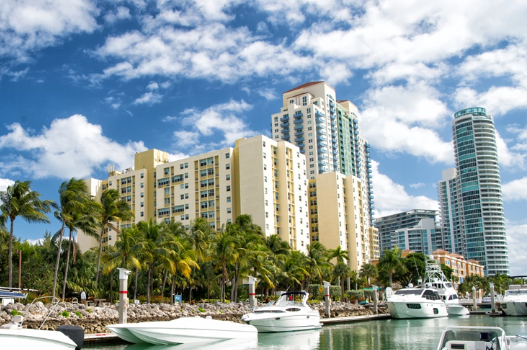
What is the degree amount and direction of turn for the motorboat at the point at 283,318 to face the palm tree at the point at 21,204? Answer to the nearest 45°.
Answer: approximately 45° to its right

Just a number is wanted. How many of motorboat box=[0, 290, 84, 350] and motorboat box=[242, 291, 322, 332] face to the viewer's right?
0

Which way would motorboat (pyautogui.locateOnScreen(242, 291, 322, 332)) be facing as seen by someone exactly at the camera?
facing the viewer and to the left of the viewer

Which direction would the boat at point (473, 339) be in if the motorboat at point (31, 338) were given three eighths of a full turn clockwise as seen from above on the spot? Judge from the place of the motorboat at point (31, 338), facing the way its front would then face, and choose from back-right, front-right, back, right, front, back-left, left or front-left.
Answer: right

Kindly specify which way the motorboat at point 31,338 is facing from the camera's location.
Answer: facing to the left of the viewer

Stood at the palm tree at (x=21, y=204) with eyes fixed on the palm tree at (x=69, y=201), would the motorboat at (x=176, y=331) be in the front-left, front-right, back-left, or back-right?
front-right

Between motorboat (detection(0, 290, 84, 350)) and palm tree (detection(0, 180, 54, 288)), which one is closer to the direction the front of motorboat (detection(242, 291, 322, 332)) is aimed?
the motorboat

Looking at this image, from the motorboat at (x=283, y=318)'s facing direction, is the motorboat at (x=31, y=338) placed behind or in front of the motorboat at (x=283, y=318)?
in front

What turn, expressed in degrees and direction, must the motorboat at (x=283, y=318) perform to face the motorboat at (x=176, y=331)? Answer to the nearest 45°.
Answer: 0° — it already faces it

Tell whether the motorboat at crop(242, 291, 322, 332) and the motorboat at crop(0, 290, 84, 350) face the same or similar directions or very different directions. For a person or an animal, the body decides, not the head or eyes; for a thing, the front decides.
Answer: same or similar directions

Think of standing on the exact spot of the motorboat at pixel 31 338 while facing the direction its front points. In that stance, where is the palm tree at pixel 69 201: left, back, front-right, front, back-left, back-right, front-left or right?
right
